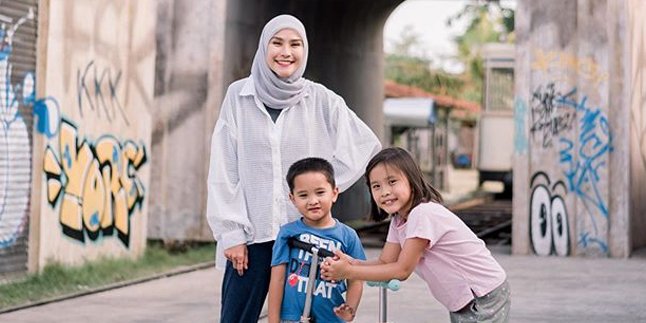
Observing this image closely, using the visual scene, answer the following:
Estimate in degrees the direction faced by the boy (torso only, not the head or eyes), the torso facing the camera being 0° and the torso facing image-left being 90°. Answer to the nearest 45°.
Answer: approximately 0°

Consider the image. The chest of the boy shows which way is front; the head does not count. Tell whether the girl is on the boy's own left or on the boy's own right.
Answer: on the boy's own left

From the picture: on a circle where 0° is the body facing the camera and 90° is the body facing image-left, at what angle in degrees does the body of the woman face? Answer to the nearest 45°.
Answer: approximately 0°

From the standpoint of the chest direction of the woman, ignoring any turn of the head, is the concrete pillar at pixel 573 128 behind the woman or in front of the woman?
behind

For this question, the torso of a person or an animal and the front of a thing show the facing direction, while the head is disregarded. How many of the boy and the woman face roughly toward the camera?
2

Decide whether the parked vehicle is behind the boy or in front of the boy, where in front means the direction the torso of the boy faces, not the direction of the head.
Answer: behind

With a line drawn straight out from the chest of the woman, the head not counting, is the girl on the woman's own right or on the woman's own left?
on the woman's own left
